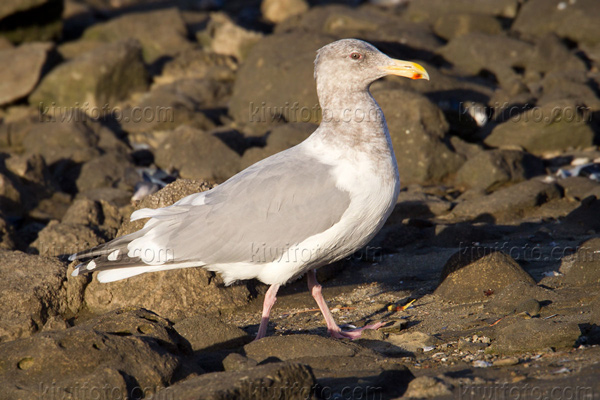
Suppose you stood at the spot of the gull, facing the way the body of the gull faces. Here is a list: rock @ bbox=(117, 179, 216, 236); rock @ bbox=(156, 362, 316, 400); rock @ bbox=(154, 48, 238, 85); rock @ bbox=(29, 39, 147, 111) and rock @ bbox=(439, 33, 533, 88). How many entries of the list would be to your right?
1

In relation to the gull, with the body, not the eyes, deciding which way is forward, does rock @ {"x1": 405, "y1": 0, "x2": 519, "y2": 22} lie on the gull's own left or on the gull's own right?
on the gull's own left

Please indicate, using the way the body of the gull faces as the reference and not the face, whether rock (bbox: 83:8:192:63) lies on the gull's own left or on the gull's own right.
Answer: on the gull's own left

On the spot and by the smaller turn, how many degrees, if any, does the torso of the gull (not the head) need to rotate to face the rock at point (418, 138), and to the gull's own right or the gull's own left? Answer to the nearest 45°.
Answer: approximately 90° to the gull's own left

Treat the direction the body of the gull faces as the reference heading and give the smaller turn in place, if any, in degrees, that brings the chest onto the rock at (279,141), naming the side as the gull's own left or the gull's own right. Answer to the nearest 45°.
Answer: approximately 90° to the gull's own left

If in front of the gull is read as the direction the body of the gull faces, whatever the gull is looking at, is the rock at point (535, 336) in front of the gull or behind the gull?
in front

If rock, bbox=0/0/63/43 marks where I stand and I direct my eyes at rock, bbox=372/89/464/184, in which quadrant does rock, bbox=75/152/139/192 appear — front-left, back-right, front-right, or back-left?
front-right

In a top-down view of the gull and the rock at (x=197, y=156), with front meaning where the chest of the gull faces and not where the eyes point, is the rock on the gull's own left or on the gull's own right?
on the gull's own left

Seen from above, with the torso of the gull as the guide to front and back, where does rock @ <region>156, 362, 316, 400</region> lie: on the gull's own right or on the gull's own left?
on the gull's own right

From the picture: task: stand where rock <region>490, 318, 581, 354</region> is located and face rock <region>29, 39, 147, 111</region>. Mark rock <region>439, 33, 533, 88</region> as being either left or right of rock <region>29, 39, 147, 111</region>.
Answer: right

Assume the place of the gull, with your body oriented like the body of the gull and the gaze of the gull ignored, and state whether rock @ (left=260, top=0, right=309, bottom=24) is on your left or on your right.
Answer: on your left

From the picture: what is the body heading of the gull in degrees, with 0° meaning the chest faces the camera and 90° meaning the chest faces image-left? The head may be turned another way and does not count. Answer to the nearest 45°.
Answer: approximately 270°
